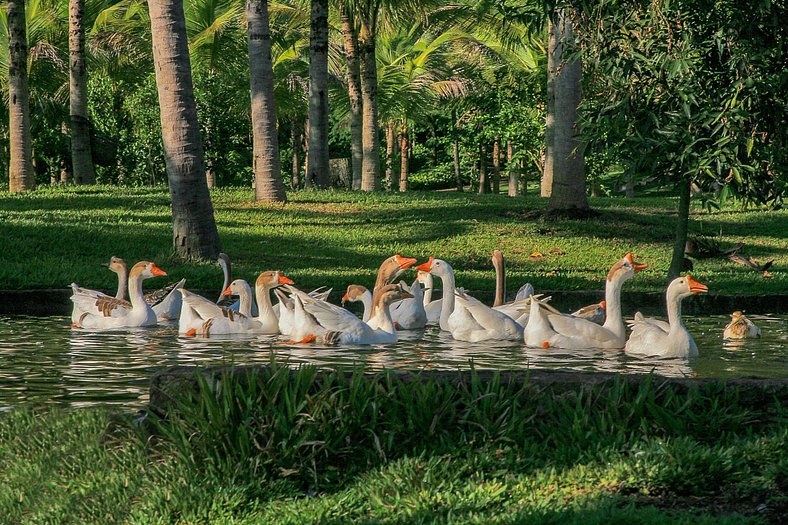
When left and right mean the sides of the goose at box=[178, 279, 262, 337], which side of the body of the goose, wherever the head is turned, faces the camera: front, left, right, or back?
right

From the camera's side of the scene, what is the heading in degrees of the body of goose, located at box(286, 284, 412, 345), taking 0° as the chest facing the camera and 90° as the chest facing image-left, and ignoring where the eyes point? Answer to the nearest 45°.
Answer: approximately 270°

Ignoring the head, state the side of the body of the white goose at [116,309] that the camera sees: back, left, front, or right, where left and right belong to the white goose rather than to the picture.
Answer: right

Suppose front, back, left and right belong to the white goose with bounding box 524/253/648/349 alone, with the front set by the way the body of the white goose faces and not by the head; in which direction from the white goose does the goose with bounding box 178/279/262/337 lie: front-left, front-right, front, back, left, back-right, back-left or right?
back

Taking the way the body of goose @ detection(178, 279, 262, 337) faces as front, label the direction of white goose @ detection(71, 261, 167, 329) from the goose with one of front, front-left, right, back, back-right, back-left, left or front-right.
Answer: back-left

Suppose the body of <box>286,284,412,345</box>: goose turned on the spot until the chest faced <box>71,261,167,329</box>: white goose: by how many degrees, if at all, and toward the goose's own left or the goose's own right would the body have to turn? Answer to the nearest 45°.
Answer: approximately 135° to the goose's own left

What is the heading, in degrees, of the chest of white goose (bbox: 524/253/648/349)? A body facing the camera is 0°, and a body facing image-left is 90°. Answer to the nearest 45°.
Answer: approximately 270°

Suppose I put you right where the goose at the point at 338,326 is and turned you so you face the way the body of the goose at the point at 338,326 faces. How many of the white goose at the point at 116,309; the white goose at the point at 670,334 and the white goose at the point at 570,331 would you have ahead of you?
2

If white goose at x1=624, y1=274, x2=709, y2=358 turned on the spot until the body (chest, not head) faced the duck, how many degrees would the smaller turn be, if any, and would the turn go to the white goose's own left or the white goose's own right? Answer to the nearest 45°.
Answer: approximately 45° to the white goose's own left

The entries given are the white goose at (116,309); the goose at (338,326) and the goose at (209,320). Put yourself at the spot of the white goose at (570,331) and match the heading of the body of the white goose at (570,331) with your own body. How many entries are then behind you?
3

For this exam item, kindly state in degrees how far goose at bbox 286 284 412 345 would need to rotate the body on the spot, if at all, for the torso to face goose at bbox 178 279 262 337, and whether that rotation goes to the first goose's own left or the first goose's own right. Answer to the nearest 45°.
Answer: approximately 135° to the first goose's own left

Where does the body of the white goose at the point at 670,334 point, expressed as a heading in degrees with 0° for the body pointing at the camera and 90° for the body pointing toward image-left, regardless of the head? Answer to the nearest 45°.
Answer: approximately 270°
